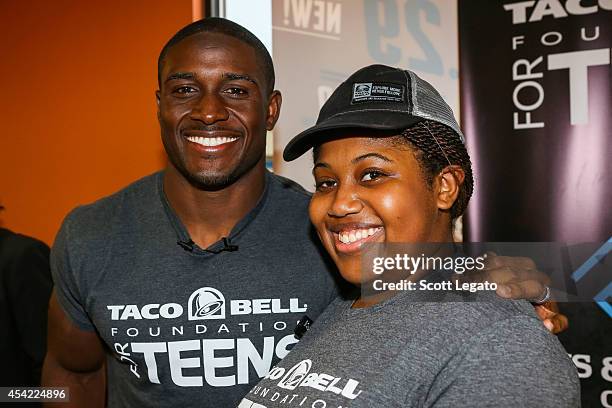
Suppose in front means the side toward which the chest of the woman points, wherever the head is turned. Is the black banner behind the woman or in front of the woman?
behind

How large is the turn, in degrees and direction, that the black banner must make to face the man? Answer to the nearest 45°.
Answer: approximately 45° to its right

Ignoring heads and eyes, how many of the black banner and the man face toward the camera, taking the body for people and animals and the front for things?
2

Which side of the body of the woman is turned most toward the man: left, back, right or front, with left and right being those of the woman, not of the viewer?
right

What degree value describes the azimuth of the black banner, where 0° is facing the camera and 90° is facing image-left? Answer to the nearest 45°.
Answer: approximately 0°

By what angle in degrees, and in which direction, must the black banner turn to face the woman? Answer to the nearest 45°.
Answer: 0° — it already faces them

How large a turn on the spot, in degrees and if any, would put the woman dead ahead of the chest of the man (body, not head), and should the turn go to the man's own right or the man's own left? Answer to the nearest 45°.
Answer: approximately 45° to the man's own left

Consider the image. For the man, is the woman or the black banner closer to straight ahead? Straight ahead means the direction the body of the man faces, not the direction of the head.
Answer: the woman
